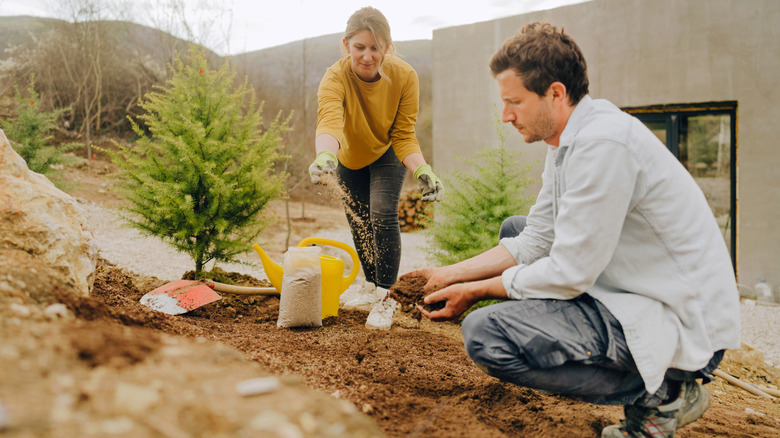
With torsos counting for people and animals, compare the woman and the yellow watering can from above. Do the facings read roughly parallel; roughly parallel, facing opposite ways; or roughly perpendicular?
roughly perpendicular

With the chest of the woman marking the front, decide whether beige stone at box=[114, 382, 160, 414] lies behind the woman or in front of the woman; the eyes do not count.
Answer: in front

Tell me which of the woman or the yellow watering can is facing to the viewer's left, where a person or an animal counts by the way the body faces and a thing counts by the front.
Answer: the yellow watering can

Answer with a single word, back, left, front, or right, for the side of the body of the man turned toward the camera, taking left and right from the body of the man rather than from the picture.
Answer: left

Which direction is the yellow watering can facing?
to the viewer's left

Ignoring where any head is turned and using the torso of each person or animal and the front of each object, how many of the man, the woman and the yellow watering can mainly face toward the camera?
1

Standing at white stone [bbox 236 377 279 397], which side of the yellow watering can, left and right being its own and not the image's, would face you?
left

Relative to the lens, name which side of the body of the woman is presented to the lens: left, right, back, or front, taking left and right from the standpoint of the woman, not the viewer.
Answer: front

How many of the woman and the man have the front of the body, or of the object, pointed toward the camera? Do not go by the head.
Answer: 1

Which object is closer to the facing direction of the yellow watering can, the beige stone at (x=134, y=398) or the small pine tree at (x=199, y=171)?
the small pine tree

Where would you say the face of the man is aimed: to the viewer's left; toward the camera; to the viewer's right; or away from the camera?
to the viewer's left

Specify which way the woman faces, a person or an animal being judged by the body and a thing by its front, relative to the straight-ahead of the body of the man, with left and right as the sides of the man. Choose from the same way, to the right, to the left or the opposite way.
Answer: to the left

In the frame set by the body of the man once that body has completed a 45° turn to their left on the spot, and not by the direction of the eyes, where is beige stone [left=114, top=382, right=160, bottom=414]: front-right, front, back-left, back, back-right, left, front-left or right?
front

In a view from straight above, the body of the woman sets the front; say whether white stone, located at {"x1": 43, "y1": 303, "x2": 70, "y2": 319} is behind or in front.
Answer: in front

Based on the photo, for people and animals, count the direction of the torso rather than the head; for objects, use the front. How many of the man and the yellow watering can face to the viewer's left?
2
